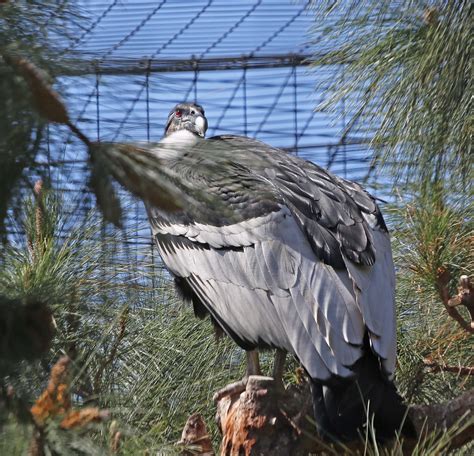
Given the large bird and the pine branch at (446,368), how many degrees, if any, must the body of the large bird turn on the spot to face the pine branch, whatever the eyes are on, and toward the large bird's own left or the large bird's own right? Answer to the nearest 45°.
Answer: approximately 135° to the large bird's own right

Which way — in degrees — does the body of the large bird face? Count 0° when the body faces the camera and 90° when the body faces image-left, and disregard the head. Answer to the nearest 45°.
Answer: approximately 135°
